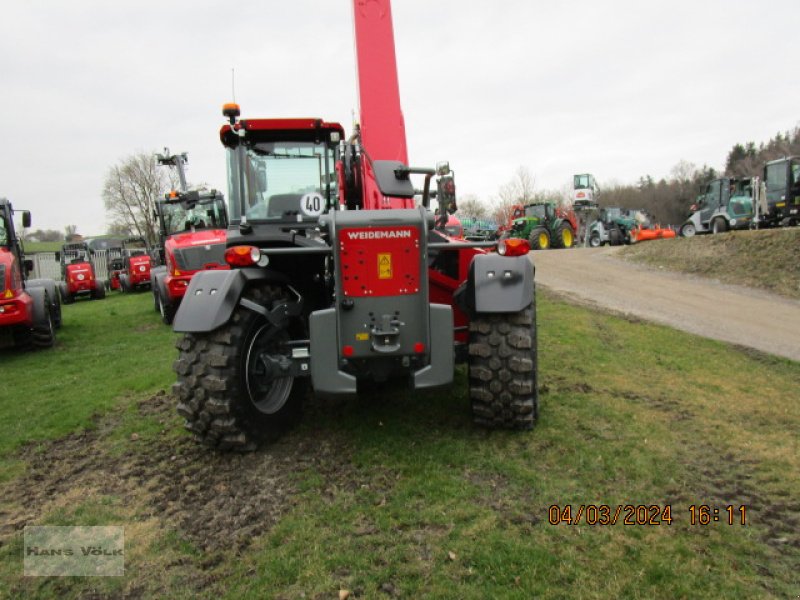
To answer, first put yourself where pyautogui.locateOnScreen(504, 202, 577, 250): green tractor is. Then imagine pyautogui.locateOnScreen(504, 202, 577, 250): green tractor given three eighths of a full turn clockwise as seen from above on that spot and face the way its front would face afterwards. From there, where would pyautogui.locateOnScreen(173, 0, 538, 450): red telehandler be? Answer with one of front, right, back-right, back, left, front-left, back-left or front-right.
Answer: back

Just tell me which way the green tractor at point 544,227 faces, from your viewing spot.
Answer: facing the viewer and to the left of the viewer

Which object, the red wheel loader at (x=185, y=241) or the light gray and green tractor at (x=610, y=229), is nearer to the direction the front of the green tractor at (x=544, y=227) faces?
the red wheel loader

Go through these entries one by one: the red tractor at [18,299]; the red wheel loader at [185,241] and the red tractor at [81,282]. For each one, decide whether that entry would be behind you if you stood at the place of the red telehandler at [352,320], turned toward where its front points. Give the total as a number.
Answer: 0

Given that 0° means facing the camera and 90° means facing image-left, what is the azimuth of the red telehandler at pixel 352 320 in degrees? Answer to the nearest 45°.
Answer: approximately 180°

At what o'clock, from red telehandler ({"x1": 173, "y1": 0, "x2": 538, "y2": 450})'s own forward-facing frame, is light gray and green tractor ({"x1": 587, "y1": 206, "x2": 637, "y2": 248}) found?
The light gray and green tractor is roughly at 1 o'clock from the red telehandler.

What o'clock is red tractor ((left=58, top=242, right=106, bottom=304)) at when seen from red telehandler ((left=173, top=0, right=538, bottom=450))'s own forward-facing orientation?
The red tractor is roughly at 11 o'clock from the red telehandler.

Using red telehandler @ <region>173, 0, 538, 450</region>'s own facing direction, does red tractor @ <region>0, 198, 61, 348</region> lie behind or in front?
in front

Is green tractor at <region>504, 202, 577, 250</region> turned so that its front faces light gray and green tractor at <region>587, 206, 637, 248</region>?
no

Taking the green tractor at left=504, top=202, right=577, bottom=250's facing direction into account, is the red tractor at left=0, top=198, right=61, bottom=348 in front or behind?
in front

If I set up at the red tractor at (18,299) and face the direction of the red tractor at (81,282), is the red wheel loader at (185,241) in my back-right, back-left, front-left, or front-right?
front-right
